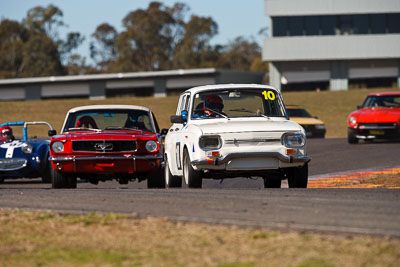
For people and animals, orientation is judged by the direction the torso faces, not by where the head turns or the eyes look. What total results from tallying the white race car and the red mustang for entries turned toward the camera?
2

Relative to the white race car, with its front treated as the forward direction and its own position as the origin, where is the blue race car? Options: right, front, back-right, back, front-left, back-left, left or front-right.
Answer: back-right

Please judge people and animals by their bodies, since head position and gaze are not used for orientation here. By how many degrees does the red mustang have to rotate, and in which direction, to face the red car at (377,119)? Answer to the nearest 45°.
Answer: approximately 135° to its left

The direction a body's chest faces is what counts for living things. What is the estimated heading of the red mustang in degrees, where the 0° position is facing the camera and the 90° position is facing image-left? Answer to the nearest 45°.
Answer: approximately 0°

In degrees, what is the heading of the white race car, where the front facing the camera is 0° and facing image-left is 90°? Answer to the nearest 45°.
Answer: approximately 0°
